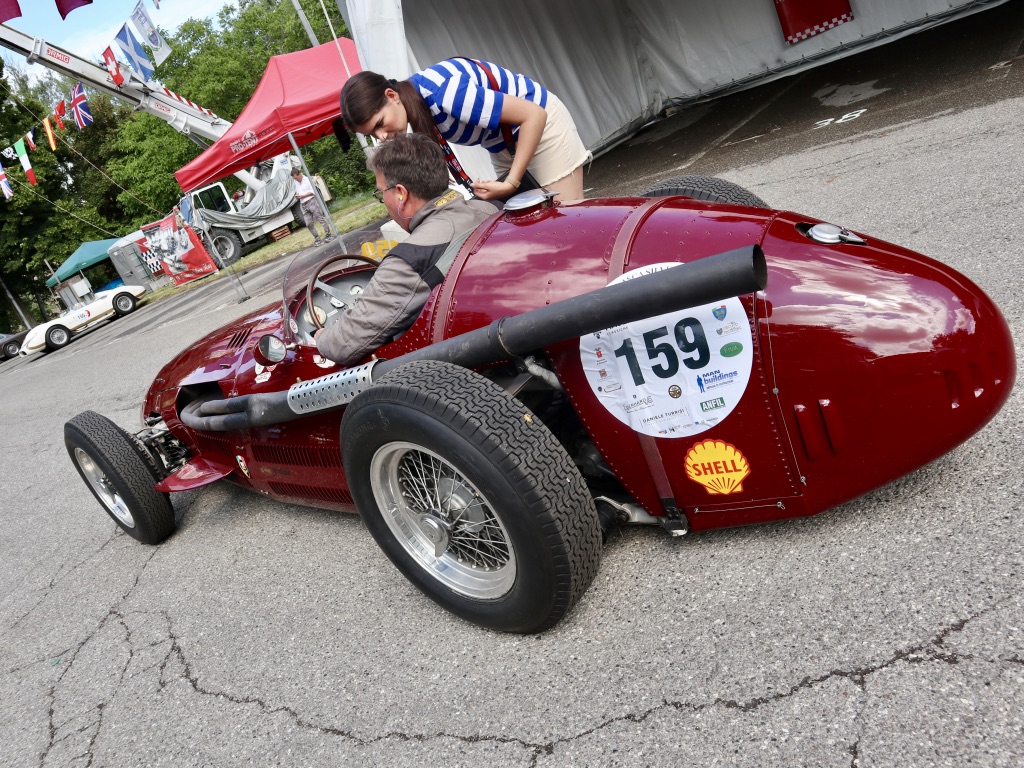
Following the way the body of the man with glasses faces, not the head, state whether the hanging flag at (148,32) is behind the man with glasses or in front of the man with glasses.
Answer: in front

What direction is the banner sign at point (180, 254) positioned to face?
toward the camera

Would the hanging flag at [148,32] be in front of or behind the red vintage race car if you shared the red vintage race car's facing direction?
in front

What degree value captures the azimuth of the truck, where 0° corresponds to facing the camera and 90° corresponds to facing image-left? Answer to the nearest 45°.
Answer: approximately 45°

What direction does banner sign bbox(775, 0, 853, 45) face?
toward the camera

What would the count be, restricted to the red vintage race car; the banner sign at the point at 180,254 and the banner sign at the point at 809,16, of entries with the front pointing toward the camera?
2

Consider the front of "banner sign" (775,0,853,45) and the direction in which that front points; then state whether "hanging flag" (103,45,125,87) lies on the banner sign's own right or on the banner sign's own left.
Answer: on the banner sign's own right

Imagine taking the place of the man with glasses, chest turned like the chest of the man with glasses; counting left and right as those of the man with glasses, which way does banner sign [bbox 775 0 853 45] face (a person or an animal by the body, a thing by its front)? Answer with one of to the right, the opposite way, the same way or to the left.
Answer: to the left

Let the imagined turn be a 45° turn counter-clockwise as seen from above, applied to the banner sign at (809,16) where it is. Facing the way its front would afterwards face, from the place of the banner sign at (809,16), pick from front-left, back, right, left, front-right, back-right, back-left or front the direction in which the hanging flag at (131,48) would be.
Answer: back-right

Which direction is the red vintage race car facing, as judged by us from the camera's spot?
facing away from the viewer and to the left of the viewer

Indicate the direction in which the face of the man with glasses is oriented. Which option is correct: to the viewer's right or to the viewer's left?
to the viewer's left

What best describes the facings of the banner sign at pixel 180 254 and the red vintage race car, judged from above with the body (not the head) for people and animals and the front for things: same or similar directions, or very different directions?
very different directions
